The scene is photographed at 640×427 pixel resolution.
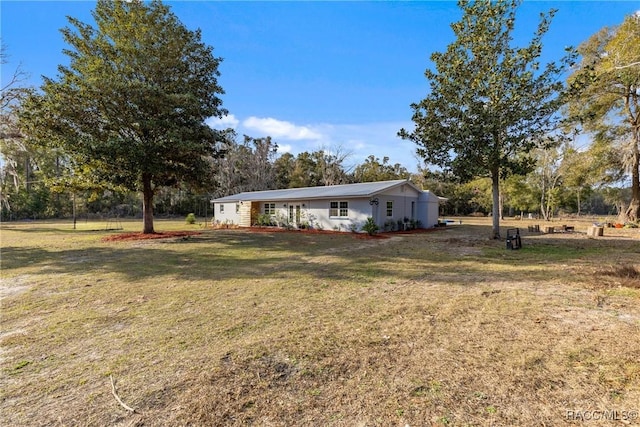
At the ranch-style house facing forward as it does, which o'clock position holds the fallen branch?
The fallen branch is roughly at 11 o'clock from the ranch-style house.

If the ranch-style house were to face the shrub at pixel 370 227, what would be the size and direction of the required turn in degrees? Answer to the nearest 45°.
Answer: approximately 45° to its left

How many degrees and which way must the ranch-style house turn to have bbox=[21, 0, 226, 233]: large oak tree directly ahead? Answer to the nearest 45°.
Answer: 0° — it already faces it

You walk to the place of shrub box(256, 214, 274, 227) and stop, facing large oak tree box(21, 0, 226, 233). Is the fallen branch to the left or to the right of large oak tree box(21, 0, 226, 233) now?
left

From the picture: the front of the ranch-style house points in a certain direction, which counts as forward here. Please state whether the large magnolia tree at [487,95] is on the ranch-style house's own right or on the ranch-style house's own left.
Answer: on the ranch-style house's own left

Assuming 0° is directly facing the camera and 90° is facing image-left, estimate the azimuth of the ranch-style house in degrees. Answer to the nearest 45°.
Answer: approximately 45°
